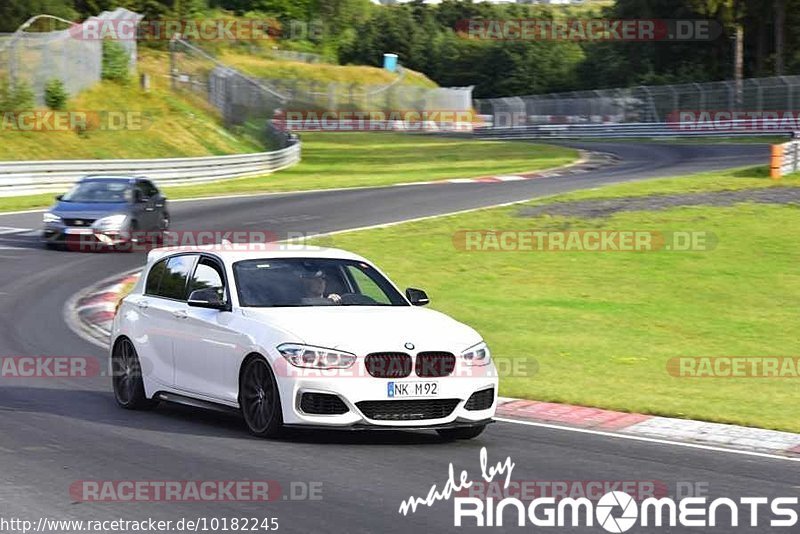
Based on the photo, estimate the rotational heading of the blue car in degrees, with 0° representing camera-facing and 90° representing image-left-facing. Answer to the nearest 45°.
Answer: approximately 45°

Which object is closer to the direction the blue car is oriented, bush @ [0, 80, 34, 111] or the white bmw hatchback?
the white bmw hatchback

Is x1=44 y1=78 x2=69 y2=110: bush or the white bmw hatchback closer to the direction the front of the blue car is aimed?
the white bmw hatchback

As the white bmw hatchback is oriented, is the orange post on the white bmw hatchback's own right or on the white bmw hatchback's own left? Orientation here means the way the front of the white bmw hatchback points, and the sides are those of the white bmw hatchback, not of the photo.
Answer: on the white bmw hatchback's own left

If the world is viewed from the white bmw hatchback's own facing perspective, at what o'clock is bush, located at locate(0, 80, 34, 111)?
The bush is roughly at 7 o'clock from the white bmw hatchback.

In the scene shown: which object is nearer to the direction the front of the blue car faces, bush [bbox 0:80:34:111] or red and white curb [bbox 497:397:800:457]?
the red and white curb

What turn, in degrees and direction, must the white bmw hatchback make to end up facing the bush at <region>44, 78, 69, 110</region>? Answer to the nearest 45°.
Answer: approximately 135° to its left

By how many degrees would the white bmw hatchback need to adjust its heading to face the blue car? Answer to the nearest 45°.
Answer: approximately 135° to its left

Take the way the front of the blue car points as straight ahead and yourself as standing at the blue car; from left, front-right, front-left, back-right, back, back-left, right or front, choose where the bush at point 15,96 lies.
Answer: back-right

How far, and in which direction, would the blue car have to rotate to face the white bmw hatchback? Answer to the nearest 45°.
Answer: approximately 45° to its left

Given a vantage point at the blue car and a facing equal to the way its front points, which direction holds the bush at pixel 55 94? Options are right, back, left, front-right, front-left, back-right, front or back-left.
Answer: back-right

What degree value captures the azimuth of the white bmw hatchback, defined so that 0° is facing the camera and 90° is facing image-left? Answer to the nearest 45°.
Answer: approximately 315°
